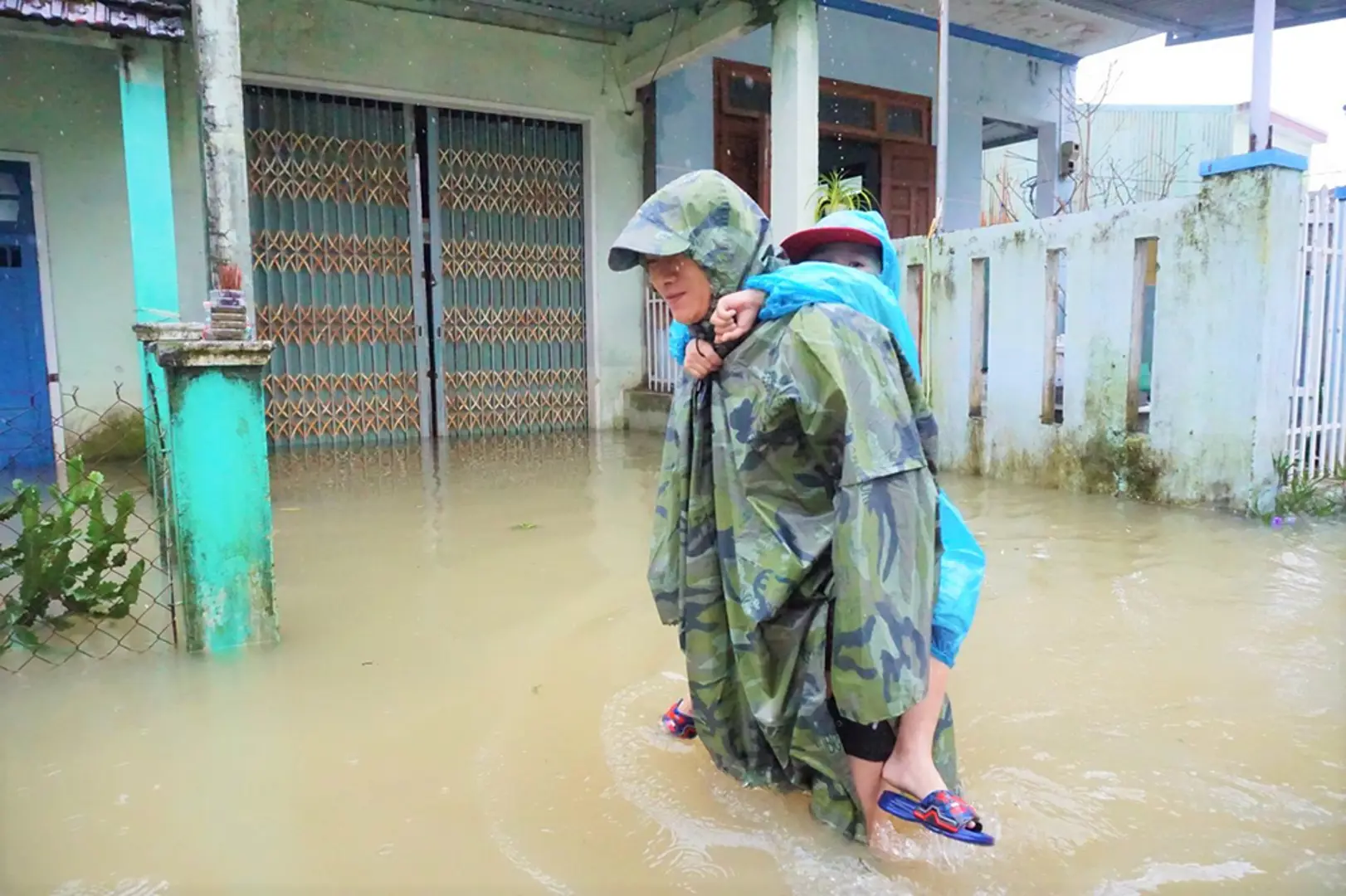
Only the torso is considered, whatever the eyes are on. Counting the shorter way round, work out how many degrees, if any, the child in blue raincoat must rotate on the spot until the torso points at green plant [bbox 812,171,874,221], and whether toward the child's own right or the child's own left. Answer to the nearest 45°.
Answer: approximately 135° to the child's own right

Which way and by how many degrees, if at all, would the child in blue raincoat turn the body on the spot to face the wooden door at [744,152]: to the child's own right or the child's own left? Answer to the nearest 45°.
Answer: approximately 135° to the child's own right

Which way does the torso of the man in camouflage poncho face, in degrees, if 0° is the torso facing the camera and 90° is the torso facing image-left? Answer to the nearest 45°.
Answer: approximately 45°

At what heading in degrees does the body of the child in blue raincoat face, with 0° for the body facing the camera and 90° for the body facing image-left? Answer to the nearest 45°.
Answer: approximately 45°

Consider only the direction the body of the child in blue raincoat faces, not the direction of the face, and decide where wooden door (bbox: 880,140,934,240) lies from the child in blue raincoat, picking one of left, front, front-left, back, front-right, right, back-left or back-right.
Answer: back-right

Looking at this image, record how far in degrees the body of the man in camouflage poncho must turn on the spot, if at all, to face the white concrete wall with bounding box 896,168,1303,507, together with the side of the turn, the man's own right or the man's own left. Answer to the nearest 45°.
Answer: approximately 180°

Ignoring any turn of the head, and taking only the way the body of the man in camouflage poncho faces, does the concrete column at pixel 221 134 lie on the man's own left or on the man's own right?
on the man's own right

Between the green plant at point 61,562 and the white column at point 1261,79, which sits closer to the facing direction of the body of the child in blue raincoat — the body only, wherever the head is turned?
the green plant

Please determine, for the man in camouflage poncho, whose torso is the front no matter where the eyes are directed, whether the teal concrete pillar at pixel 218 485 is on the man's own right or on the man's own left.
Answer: on the man's own right

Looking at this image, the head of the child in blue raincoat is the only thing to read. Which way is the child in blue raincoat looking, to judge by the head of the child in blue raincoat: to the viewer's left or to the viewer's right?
to the viewer's left

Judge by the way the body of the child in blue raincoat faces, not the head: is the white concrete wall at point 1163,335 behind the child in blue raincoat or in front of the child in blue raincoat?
behind

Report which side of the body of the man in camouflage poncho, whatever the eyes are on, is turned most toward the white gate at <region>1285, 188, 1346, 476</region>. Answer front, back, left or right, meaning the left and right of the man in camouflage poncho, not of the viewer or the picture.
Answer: back
